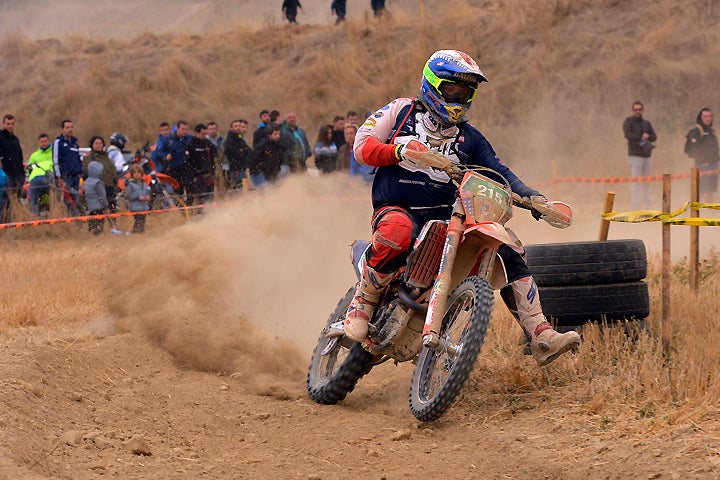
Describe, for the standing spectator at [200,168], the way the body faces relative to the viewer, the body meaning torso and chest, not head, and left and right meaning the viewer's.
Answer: facing the viewer and to the right of the viewer

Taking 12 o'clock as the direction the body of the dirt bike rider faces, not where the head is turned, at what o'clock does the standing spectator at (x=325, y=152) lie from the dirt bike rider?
The standing spectator is roughly at 7 o'clock from the dirt bike rider.

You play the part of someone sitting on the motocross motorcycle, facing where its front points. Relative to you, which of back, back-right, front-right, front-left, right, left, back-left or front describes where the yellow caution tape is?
left

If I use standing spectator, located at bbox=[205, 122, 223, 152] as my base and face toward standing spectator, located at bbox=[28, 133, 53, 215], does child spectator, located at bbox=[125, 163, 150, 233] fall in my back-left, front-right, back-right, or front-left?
front-left

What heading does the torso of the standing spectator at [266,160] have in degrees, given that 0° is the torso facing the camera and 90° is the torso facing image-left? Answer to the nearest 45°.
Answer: approximately 315°

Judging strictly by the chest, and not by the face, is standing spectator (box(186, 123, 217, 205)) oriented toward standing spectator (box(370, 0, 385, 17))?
no

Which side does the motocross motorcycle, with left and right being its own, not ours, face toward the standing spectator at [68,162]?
back

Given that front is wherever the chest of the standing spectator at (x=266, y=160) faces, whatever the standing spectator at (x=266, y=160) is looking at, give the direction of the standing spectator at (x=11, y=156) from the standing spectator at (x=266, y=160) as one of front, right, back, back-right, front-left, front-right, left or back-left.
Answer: back-right

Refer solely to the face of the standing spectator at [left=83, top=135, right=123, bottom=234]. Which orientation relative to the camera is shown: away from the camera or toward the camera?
toward the camera

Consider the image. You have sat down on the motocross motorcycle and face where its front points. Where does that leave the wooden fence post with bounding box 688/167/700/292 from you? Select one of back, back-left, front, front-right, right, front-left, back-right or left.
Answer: left

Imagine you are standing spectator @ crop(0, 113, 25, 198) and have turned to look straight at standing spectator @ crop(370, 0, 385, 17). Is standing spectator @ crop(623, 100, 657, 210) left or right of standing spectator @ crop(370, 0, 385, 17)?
right

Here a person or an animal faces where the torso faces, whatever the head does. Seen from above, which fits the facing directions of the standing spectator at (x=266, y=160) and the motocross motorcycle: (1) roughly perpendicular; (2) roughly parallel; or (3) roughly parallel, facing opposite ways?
roughly parallel

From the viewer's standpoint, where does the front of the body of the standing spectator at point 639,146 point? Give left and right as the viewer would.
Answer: facing the viewer

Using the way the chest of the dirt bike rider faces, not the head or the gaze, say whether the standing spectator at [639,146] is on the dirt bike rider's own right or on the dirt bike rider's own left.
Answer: on the dirt bike rider's own left

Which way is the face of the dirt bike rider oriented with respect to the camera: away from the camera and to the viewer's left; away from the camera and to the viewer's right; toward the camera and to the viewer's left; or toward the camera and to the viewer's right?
toward the camera and to the viewer's right

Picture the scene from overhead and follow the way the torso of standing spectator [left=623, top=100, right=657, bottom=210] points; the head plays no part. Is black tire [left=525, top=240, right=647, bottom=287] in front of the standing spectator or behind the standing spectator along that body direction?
in front
